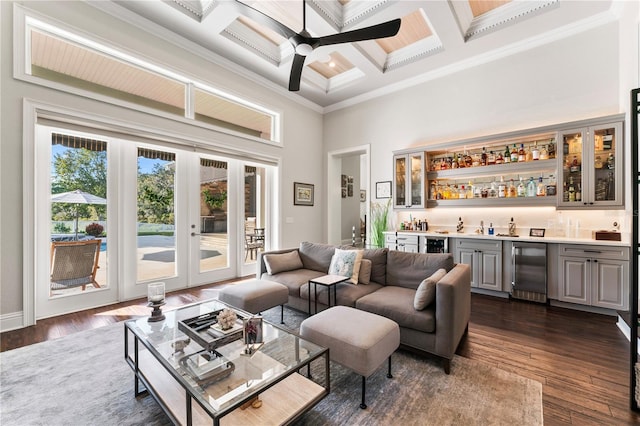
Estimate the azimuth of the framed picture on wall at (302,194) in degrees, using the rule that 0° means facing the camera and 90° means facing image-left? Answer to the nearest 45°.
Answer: approximately 315°

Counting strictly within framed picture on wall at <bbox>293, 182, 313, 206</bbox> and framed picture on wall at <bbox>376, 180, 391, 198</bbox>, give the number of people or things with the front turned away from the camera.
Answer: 0

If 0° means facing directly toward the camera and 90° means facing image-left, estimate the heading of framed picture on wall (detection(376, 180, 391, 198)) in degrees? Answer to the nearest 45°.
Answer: approximately 45°

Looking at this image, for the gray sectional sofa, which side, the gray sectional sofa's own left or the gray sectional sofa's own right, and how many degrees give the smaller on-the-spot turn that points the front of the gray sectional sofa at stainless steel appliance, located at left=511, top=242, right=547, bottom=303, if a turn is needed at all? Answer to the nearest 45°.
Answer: approximately 180°

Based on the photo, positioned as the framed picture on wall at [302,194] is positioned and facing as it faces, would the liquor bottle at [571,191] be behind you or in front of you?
in front

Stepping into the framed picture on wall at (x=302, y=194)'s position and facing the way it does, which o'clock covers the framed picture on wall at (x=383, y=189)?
the framed picture on wall at (x=383, y=189) is roughly at 11 o'clock from the framed picture on wall at (x=302, y=194).

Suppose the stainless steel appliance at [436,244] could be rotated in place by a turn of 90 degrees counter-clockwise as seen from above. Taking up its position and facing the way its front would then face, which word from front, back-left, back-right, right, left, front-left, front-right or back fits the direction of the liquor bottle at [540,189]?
front

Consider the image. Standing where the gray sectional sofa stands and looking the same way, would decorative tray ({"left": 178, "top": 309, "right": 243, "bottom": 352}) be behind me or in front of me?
in front

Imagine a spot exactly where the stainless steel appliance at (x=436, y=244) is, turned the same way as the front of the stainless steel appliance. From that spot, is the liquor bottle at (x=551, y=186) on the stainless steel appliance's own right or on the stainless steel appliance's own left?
on the stainless steel appliance's own left

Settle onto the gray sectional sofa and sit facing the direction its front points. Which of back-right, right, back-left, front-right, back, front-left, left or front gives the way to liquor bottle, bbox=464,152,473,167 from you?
back

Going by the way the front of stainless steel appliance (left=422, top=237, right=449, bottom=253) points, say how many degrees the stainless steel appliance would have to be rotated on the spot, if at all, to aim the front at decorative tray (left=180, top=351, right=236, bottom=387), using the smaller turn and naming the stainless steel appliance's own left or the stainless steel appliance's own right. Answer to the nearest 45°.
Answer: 0° — it already faces it

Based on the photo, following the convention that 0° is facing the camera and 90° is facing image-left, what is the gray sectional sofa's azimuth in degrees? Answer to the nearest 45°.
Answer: approximately 45°

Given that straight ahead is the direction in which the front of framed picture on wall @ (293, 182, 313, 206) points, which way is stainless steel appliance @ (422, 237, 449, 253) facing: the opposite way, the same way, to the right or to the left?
to the right

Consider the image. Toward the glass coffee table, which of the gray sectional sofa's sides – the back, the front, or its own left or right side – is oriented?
front

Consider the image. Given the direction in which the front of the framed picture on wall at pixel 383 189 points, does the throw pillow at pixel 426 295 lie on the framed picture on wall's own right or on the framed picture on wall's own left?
on the framed picture on wall's own left

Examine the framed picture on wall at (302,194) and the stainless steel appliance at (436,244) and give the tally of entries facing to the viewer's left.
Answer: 0

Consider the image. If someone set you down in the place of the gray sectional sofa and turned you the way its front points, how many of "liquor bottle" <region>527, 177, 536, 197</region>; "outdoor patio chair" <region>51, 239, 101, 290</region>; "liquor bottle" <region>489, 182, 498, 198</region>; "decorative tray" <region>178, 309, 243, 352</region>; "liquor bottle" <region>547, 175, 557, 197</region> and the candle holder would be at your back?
3
